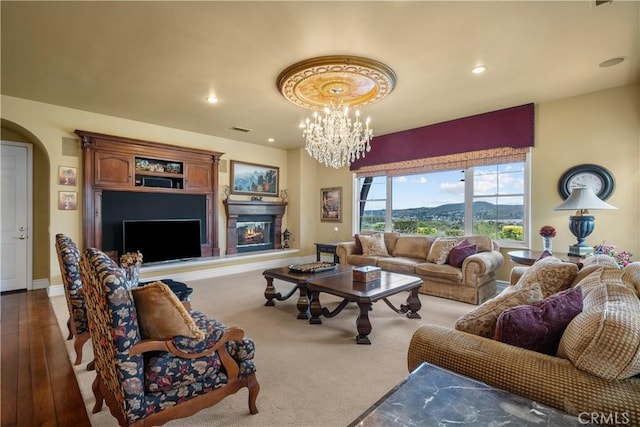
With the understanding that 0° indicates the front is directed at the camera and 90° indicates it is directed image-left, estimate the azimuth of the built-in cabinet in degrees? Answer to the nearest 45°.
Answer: approximately 315°

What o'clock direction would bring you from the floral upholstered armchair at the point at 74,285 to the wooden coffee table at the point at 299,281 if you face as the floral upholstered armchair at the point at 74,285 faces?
The wooden coffee table is roughly at 12 o'clock from the floral upholstered armchair.

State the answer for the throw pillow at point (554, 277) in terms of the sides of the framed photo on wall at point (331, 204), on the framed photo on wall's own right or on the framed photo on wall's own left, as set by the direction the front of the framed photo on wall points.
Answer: on the framed photo on wall's own left

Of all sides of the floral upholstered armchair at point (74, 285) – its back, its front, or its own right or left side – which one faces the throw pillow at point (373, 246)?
front

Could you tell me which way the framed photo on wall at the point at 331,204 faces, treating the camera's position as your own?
facing the viewer and to the left of the viewer

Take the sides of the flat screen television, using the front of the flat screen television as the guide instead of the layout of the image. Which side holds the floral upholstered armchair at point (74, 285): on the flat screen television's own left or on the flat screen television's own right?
on the flat screen television's own right

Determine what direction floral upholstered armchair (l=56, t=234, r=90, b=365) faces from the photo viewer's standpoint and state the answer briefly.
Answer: facing to the right of the viewer

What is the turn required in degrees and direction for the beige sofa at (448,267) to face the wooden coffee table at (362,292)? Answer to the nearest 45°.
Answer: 0° — it already faces it

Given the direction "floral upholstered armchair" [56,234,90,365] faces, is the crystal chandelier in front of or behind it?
in front
